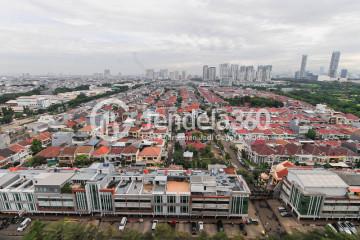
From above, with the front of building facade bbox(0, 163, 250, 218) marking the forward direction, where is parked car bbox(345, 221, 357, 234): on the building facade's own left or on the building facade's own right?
on the building facade's own left

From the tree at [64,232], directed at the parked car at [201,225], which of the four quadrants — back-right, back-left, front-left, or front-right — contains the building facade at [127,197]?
front-left

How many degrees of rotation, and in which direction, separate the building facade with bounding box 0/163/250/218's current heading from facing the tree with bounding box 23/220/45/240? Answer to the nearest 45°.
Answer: approximately 90° to its right

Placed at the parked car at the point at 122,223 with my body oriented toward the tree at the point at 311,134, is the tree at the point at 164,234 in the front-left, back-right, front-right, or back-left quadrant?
front-right

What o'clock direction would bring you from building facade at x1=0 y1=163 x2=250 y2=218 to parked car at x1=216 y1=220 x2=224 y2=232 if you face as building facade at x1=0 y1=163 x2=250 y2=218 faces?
The parked car is roughly at 10 o'clock from the building facade.

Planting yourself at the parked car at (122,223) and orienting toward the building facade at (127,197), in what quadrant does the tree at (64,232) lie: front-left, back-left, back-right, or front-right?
back-left

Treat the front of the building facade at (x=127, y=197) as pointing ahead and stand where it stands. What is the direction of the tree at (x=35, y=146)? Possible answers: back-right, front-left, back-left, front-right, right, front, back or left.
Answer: back-right

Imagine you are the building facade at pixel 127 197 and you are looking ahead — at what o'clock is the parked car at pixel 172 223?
The parked car is roughly at 10 o'clock from the building facade.

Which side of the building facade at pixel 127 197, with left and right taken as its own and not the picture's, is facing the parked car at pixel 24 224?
right

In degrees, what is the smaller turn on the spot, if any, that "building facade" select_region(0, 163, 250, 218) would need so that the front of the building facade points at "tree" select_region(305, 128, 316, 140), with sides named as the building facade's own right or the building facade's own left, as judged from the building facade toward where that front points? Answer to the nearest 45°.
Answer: approximately 90° to the building facade's own left

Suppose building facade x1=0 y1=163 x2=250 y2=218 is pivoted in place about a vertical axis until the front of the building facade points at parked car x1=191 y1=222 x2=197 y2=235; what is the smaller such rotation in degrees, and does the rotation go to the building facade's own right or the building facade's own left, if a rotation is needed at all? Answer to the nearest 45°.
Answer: approximately 45° to the building facade's own left

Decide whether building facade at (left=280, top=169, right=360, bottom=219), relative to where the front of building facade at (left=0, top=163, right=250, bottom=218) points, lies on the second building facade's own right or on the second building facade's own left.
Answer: on the second building facade's own left

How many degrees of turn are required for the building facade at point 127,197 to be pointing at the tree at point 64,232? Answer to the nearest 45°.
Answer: approximately 45° to its right

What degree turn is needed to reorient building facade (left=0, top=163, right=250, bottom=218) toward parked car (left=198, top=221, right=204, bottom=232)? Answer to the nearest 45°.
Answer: approximately 45° to its left

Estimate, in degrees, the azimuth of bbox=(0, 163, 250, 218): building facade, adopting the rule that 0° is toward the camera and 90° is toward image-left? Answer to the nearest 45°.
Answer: approximately 0°

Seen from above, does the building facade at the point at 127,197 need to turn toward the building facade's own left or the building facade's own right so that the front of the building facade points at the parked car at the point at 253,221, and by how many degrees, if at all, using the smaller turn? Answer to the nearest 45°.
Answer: approximately 90° to the building facade's own left
